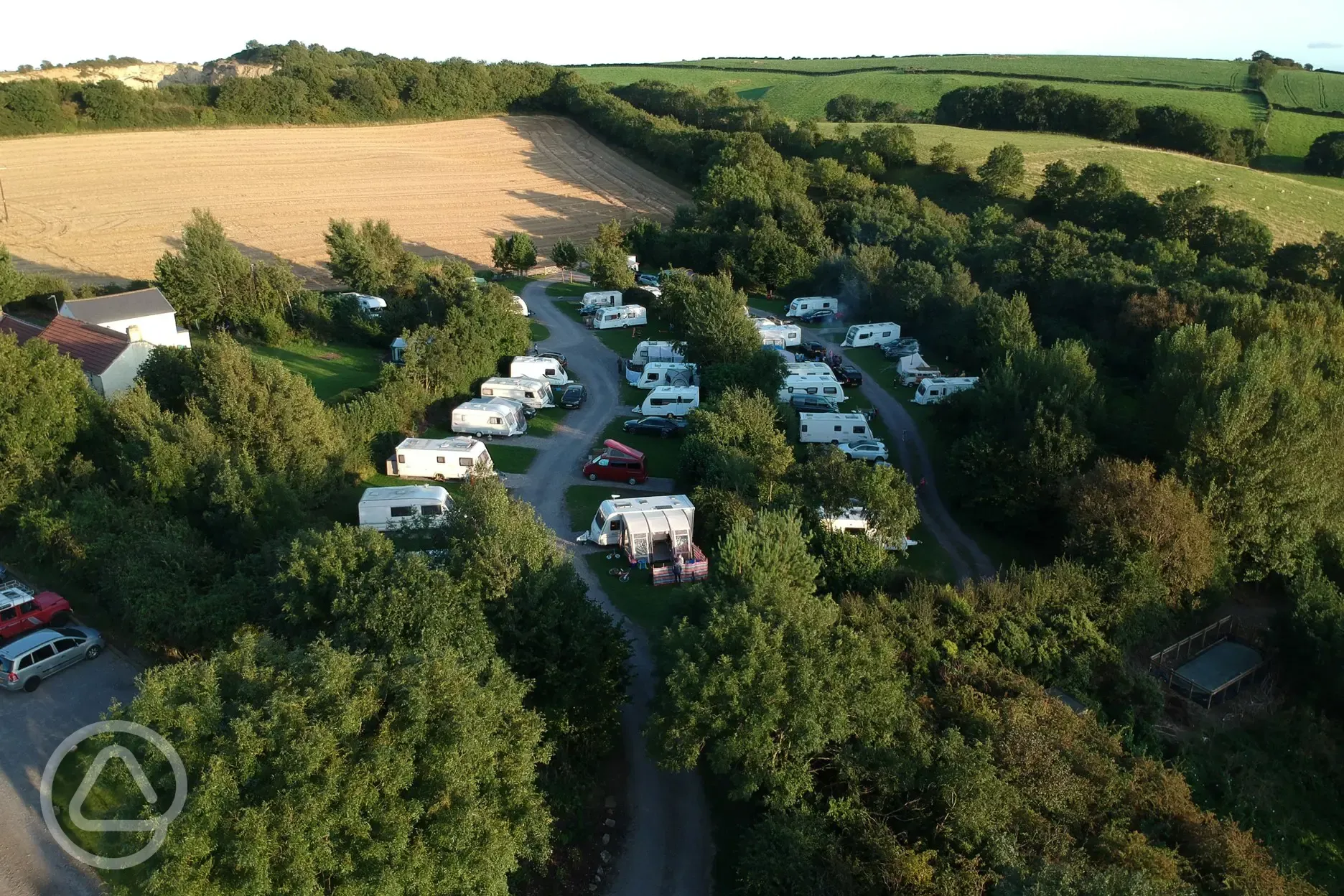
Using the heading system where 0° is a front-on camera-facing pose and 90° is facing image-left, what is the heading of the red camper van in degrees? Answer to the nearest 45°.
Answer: approximately 90°

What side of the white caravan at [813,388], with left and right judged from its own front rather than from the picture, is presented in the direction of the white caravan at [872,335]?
left

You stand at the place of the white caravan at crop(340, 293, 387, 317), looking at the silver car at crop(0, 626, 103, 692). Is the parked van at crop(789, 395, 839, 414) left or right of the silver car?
left

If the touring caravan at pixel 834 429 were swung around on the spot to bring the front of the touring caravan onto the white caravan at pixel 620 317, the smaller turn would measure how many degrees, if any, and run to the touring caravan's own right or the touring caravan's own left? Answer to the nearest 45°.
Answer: approximately 135° to the touring caravan's own left

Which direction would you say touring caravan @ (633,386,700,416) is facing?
to the viewer's left

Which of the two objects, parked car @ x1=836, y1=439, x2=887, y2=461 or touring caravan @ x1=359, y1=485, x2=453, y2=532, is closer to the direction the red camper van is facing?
the touring caravan

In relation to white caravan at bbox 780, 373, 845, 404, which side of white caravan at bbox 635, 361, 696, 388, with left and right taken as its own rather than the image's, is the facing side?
back

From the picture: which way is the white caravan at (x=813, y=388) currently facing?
to the viewer's right

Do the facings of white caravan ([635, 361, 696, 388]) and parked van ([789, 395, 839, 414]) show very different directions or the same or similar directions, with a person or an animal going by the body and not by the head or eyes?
very different directions

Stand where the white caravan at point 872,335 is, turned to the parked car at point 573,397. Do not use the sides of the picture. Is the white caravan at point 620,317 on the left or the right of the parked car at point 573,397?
right

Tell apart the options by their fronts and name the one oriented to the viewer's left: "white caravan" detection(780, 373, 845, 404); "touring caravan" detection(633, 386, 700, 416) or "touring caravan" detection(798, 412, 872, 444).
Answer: "touring caravan" detection(633, 386, 700, 416)

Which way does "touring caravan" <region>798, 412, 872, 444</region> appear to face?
to the viewer's right

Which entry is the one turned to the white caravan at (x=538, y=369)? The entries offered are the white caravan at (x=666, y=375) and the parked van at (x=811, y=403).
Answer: the white caravan at (x=666, y=375)

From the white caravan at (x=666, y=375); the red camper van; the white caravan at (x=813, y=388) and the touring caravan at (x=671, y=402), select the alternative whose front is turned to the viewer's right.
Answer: the white caravan at (x=813, y=388)

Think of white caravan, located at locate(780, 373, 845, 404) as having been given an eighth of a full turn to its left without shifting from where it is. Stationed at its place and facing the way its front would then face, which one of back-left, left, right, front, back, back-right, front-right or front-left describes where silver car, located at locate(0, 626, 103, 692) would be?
back

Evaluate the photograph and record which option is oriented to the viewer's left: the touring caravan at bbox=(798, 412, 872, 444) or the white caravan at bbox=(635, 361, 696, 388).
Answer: the white caravan

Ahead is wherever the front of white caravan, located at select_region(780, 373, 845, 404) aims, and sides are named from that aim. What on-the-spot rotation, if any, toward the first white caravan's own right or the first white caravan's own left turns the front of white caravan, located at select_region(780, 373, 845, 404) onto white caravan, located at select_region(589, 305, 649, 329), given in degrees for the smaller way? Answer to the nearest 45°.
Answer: approximately 135° to the first white caravan's own left

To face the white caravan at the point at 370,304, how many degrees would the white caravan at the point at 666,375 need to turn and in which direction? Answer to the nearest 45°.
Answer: approximately 45° to its right
